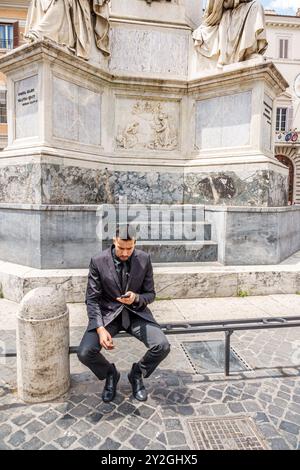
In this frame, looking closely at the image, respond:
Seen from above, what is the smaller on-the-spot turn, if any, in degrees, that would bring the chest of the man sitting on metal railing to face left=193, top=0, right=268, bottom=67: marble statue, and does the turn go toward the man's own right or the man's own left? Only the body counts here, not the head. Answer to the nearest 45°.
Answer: approximately 135° to the man's own left

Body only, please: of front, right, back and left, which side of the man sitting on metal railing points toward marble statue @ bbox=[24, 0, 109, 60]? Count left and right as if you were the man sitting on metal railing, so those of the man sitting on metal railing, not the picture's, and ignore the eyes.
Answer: back

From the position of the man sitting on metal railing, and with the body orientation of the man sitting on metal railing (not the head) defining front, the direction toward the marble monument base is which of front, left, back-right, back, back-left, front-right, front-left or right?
back

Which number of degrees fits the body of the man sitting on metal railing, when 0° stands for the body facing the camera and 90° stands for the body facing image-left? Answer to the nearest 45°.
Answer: approximately 0°

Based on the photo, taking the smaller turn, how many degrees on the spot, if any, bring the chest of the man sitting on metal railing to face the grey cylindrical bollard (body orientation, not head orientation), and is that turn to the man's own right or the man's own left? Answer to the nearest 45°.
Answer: approximately 90° to the man's own right

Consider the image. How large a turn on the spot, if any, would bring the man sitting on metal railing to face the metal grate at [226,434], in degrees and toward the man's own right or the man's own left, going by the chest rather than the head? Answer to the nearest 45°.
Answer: approximately 45° to the man's own left

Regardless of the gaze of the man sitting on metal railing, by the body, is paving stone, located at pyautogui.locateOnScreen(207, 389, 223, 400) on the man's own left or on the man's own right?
on the man's own left
